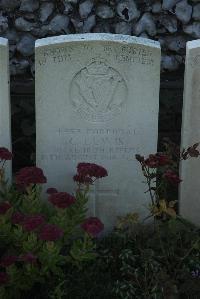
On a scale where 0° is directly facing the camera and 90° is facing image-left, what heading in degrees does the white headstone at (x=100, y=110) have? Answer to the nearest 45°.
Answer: approximately 0°

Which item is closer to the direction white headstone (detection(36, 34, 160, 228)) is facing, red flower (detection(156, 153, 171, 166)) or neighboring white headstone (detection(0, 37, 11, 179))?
the red flower

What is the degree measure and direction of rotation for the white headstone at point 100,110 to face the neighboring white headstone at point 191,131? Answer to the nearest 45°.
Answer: approximately 90° to its left

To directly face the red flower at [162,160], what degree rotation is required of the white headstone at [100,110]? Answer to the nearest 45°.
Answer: approximately 45° to its left

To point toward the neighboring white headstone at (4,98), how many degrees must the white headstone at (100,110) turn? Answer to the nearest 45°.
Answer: approximately 90° to its right

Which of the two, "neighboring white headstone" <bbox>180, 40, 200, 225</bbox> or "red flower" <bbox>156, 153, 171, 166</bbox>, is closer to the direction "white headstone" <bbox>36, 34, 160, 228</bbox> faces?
the red flower
